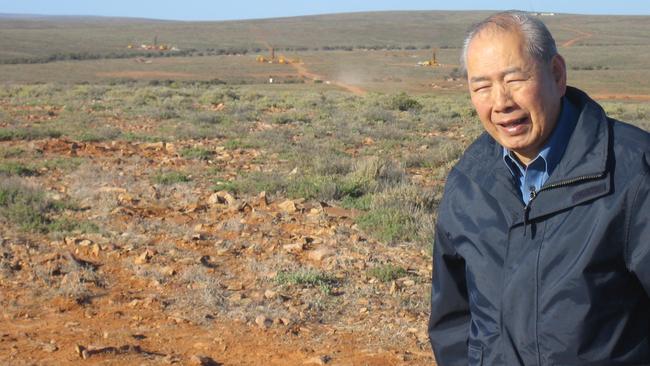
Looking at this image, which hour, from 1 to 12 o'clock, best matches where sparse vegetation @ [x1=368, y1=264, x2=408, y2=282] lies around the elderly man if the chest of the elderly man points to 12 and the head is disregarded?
The sparse vegetation is roughly at 4 o'clock from the elderly man.

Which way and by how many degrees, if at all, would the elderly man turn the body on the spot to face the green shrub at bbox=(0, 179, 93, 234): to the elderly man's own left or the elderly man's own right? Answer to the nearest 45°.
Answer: approximately 90° to the elderly man's own right

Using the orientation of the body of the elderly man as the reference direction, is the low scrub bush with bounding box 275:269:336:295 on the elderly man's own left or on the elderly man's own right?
on the elderly man's own right

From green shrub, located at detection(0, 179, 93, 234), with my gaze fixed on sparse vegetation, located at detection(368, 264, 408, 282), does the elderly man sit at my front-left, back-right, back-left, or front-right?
front-right

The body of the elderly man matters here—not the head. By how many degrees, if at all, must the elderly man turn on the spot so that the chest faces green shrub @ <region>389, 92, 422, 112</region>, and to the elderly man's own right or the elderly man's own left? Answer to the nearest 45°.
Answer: approximately 135° to the elderly man's own right

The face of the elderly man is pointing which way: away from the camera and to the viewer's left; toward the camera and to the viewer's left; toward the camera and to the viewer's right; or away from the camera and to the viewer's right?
toward the camera and to the viewer's left

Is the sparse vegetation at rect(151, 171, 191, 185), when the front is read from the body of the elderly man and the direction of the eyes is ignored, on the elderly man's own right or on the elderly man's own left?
on the elderly man's own right

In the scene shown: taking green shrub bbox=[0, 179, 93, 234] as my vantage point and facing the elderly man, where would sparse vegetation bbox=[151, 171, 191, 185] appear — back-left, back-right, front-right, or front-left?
back-left
